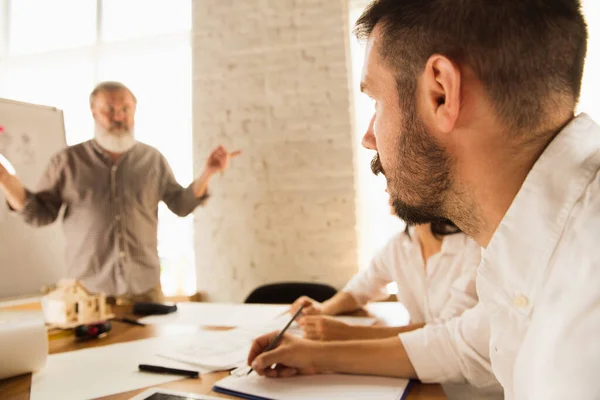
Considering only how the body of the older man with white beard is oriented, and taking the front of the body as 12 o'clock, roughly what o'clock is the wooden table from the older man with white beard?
The wooden table is roughly at 12 o'clock from the older man with white beard.

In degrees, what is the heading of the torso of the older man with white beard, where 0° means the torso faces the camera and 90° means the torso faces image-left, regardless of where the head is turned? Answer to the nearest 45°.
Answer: approximately 0°

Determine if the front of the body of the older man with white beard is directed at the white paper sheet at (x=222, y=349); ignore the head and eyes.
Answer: yes

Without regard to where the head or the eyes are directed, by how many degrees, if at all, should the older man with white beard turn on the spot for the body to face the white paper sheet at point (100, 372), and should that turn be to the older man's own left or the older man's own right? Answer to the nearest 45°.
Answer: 0° — they already face it

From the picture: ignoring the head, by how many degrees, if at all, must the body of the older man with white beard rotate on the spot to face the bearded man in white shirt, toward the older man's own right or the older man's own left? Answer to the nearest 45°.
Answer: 0° — they already face them
